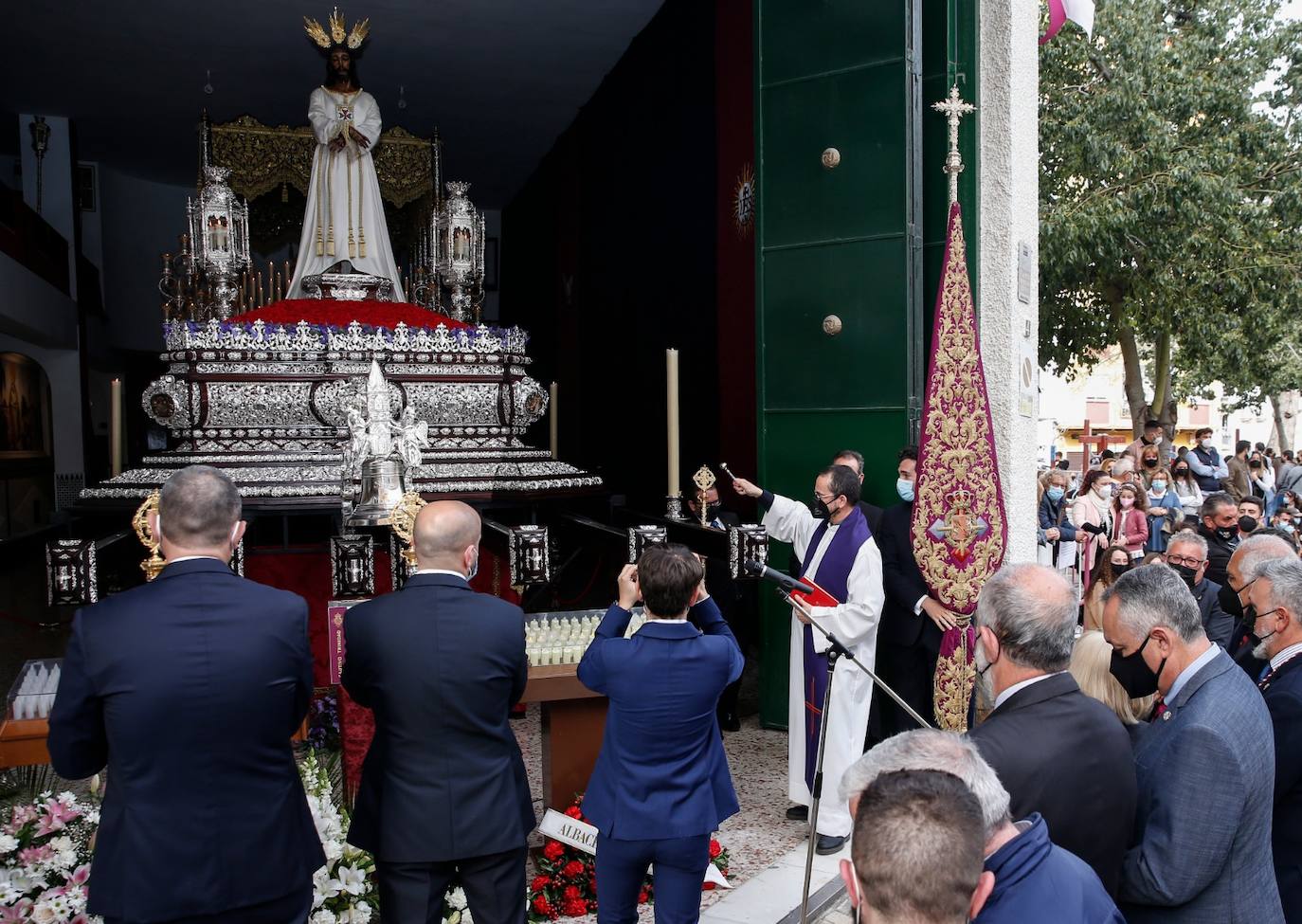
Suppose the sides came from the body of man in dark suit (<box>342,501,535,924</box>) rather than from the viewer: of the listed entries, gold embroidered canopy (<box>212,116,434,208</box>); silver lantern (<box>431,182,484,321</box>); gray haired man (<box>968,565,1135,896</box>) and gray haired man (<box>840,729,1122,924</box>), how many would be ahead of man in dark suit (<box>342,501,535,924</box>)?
2

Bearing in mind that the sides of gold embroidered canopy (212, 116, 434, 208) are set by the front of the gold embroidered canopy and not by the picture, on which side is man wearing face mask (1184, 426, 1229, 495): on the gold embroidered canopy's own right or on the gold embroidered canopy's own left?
on the gold embroidered canopy's own left

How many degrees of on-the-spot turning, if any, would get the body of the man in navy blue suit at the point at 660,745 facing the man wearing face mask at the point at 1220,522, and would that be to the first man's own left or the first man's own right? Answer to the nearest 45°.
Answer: approximately 45° to the first man's own right

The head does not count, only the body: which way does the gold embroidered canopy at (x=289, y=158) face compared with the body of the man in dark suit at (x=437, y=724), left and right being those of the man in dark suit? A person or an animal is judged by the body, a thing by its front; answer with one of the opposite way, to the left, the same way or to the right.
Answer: the opposite way

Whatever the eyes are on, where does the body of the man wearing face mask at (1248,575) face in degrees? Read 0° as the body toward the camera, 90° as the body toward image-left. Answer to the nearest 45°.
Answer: approximately 90°

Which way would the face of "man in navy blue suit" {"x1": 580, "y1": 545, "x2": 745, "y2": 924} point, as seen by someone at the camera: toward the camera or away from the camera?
away from the camera

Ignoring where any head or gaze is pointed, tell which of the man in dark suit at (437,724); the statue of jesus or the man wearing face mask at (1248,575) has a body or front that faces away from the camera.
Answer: the man in dark suit

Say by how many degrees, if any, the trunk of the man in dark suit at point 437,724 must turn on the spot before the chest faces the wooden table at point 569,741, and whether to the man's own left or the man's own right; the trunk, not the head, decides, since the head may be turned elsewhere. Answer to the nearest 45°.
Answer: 0° — they already face it

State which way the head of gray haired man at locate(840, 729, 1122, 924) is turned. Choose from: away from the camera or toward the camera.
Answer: away from the camera

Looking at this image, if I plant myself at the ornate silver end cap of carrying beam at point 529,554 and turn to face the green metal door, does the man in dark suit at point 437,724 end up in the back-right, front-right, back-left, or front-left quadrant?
back-right

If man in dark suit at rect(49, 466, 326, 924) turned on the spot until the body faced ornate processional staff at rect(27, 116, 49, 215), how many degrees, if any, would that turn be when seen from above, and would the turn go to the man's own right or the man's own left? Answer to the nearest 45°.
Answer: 0° — they already face it

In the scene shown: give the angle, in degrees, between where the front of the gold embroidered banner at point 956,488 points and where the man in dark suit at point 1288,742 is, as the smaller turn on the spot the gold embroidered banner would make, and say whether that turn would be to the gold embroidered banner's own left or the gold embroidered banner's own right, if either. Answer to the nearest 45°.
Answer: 0° — it already faces them

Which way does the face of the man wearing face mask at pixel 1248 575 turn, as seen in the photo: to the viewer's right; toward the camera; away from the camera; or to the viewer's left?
to the viewer's left

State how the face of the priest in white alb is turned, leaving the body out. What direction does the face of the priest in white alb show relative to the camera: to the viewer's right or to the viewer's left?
to the viewer's left

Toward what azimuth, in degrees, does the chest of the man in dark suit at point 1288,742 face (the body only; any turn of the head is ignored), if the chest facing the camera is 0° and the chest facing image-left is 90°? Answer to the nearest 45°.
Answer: approximately 90°

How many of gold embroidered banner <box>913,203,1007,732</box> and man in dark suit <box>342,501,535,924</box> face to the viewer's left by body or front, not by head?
0
